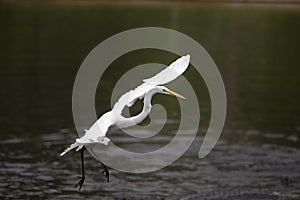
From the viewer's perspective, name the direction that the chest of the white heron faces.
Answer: to the viewer's right
